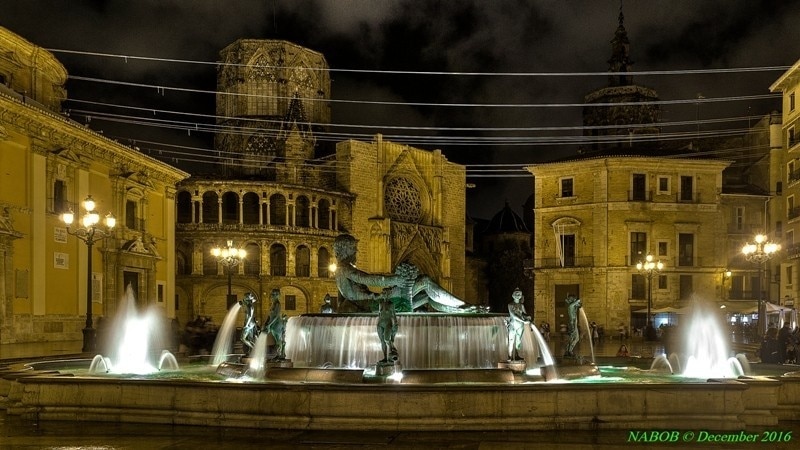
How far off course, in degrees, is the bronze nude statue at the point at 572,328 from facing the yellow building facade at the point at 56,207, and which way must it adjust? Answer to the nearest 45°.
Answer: approximately 135° to its left

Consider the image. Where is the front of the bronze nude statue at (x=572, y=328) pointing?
to the viewer's right

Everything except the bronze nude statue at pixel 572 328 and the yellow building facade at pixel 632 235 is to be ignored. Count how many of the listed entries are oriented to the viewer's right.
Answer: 1

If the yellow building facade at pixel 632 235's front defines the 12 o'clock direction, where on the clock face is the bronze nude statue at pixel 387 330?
The bronze nude statue is roughly at 12 o'clock from the yellow building facade.

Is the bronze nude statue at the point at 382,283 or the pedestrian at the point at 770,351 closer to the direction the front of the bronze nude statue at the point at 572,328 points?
the pedestrian

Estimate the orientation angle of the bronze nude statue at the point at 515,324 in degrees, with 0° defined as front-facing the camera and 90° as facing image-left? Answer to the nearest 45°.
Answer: approximately 315°

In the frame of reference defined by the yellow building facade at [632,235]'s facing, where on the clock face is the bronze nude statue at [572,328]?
The bronze nude statue is roughly at 12 o'clock from the yellow building facade.

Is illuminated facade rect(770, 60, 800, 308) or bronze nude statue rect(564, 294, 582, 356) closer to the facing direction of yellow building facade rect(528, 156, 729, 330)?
the bronze nude statue
